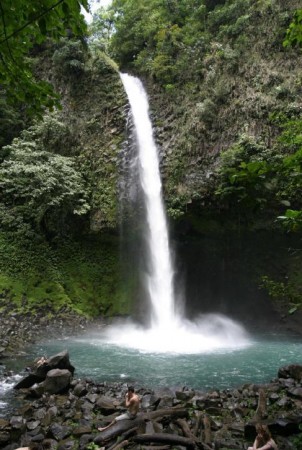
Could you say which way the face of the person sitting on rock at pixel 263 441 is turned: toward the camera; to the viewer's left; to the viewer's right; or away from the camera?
away from the camera

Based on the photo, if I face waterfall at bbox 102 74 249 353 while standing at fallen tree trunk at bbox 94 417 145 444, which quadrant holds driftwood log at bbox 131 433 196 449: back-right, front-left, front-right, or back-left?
back-right

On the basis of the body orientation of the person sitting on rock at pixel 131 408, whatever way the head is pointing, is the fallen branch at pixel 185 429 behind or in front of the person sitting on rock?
behind

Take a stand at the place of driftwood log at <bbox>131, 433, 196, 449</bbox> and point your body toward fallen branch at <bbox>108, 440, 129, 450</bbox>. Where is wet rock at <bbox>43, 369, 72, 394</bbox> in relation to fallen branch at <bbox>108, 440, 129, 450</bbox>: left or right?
right
